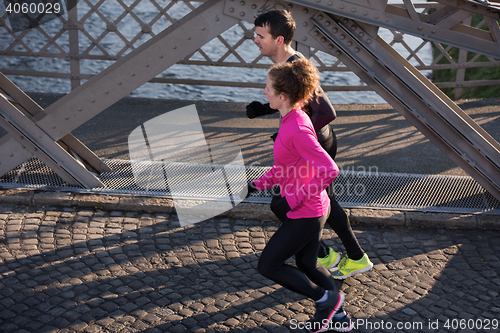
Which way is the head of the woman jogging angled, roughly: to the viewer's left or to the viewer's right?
to the viewer's left

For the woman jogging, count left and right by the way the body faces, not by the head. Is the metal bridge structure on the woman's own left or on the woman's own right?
on the woman's own right

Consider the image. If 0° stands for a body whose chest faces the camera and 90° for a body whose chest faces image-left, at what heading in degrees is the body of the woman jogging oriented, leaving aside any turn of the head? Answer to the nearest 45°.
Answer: approximately 90°
